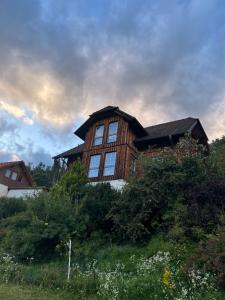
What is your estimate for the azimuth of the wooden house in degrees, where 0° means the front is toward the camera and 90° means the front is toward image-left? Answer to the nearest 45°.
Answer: approximately 45°

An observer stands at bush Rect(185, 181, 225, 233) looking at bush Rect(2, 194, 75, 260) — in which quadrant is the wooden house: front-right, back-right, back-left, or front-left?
front-right

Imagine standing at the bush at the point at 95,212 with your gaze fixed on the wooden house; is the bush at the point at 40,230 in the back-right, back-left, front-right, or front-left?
back-left
